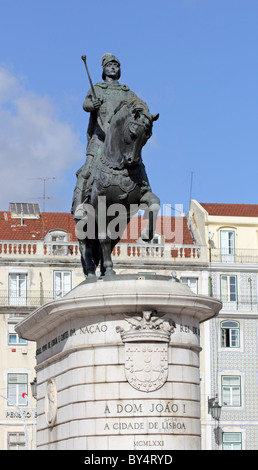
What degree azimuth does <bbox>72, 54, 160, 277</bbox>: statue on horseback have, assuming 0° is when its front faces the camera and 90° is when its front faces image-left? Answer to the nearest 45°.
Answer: approximately 315°
